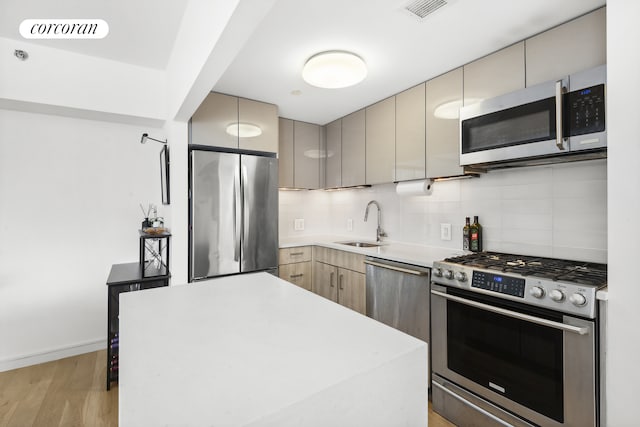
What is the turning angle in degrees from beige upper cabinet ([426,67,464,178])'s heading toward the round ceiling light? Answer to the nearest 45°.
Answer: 0° — it already faces it

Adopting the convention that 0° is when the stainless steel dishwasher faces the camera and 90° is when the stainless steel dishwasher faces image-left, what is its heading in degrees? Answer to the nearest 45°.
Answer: approximately 45°

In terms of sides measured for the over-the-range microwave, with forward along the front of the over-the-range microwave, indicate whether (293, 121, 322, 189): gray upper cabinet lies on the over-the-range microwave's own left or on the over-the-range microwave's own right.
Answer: on the over-the-range microwave's own right

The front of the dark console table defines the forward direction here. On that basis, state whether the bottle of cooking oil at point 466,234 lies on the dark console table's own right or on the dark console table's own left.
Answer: on the dark console table's own left

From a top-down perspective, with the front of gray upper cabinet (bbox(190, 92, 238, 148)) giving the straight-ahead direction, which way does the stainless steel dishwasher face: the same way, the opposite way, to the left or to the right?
to the right

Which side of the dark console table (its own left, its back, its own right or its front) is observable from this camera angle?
front

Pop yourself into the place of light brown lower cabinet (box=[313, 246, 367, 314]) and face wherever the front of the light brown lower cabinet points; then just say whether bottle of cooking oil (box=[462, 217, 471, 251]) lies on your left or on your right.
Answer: on your left
